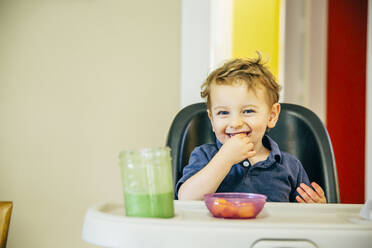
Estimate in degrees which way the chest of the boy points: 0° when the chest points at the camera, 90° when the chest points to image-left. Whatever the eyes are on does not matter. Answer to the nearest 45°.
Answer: approximately 0°
